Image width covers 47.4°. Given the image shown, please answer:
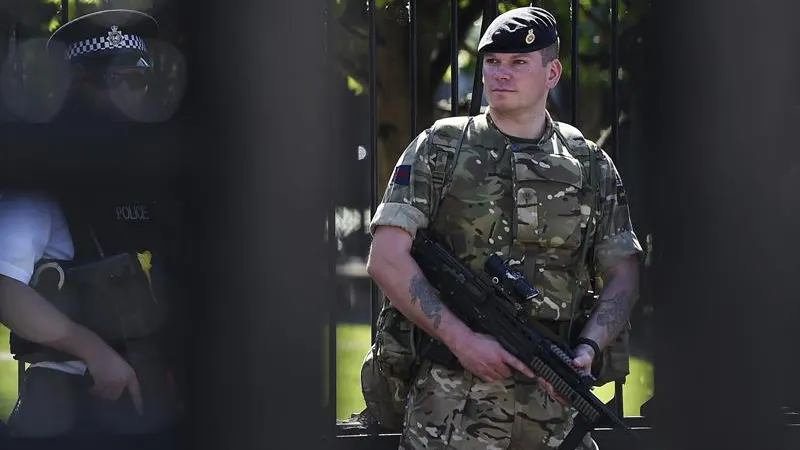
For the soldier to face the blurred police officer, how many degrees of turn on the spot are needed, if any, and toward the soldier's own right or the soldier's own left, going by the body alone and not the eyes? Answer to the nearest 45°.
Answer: approximately 90° to the soldier's own right

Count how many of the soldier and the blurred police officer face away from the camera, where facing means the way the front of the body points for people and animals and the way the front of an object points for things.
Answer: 0

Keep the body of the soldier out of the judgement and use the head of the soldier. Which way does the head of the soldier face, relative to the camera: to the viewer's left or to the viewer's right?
to the viewer's left

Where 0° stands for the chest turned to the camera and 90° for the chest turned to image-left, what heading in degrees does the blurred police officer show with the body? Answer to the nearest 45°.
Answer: approximately 315°
